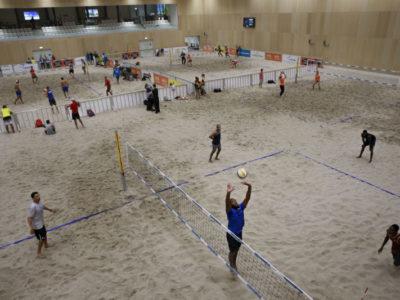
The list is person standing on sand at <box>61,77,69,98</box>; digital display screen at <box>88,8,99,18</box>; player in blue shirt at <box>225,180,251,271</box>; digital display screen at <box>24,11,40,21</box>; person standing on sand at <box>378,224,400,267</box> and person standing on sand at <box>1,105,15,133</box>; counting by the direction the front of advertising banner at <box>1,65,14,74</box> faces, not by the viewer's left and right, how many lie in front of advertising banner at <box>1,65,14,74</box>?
4

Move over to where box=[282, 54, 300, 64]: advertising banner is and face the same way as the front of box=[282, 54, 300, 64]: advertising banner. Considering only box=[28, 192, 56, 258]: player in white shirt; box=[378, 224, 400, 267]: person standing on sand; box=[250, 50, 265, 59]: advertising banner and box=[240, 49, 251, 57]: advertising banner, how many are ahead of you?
2

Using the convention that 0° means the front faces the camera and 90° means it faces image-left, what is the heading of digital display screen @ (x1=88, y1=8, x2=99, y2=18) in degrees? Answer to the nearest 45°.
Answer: approximately 0°

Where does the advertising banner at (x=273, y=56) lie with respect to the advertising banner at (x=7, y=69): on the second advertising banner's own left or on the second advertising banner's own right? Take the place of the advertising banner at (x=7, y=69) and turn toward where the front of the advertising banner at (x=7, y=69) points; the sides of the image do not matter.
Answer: on the second advertising banner's own left

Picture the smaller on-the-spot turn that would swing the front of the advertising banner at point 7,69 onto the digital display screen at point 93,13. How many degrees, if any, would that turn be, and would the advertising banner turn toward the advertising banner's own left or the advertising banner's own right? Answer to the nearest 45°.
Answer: approximately 135° to the advertising banner's own left

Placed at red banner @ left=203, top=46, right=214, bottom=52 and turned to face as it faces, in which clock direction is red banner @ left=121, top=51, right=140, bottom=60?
red banner @ left=121, top=51, right=140, bottom=60 is roughly at 2 o'clock from red banner @ left=203, top=46, right=214, bottom=52.

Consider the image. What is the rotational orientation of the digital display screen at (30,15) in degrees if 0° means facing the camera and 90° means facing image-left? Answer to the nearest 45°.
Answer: approximately 0°

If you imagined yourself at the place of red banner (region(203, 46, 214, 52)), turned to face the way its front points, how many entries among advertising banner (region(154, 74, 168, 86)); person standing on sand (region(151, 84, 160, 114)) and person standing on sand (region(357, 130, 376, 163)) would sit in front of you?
3

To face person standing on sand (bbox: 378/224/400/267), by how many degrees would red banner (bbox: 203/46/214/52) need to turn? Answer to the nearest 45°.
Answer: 0° — it already faces them

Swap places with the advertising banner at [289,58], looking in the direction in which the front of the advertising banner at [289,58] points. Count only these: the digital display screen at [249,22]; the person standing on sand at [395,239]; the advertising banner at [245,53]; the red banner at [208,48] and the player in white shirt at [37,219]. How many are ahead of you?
2

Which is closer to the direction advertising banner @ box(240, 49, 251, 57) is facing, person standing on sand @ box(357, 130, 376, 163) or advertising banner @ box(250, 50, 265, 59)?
the person standing on sand
